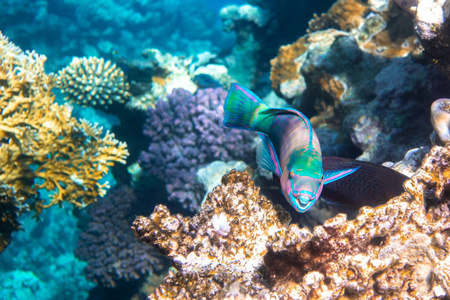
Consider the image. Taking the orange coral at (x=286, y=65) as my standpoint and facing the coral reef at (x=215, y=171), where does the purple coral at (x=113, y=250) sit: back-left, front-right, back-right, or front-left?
front-right

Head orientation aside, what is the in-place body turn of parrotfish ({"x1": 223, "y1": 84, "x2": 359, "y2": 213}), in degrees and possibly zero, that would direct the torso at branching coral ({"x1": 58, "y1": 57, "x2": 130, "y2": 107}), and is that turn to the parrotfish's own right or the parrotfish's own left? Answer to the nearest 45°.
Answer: approximately 180°

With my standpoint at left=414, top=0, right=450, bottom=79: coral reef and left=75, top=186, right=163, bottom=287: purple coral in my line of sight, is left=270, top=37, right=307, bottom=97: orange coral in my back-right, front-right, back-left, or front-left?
front-right

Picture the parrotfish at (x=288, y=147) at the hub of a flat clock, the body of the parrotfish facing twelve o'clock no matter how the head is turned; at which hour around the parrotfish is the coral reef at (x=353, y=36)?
The coral reef is roughly at 7 o'clock from the parrotfish.

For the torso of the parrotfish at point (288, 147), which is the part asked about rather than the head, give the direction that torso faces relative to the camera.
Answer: toward the camera

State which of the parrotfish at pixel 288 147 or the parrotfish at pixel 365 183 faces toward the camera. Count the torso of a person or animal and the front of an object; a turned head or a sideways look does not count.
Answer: the parrotfish at pixel 288 147

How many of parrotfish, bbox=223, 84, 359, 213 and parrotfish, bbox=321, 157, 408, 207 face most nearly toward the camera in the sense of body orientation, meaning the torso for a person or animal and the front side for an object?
1
